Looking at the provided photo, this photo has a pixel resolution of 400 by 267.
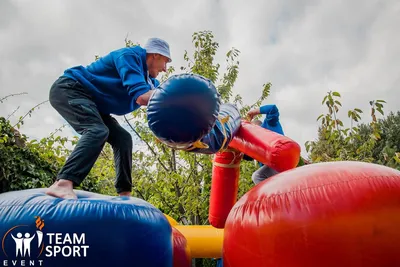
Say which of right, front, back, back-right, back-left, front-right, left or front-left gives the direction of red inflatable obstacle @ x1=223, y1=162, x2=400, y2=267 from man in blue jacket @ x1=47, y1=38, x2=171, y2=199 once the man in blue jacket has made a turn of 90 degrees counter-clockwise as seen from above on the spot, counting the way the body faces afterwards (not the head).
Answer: back-right

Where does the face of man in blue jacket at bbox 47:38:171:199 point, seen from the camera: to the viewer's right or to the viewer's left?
to the viewer's right

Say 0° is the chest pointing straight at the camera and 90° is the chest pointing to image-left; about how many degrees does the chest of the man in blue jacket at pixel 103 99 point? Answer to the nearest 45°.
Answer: approximately 270°
